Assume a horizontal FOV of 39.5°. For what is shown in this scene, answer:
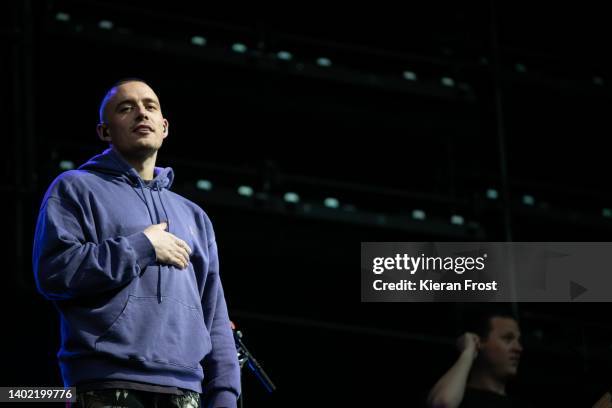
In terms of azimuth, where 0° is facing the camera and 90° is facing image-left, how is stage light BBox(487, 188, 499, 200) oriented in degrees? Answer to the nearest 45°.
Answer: approximately 0°

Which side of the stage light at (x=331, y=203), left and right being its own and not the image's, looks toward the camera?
front

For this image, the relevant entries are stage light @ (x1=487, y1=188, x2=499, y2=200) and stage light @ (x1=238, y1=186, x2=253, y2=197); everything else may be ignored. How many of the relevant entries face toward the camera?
2

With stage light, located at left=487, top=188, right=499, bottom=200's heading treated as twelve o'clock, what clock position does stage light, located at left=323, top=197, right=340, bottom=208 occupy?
stage light, located at left=323, top=197, right=340, bottom=208 is roughly at 2 o'clock from stage light, located at left=487, top=188, right=499, bottom=200.

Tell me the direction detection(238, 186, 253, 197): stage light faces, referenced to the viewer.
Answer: facing the viewer

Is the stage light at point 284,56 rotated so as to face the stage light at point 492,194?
no

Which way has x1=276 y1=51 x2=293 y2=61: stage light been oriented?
toward the camera

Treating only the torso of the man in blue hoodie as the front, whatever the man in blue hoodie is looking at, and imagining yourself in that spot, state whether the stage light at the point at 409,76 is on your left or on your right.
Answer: on your left

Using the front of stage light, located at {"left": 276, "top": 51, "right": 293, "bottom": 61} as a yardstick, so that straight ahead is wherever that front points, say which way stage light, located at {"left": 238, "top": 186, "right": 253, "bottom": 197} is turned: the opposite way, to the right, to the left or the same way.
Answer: the same way

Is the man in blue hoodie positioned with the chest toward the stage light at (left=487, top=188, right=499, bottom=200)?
no

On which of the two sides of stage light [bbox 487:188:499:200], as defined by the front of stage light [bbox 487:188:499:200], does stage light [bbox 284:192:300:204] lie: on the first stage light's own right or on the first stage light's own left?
on the first stage light's own right

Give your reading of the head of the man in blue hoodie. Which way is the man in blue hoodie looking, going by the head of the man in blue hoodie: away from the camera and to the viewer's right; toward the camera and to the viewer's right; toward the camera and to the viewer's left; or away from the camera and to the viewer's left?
toward the camera and to the viewer's right

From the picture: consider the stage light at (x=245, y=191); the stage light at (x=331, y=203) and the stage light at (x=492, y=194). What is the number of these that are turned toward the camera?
3

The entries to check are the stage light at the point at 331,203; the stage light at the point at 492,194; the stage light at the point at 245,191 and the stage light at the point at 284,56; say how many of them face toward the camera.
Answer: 4

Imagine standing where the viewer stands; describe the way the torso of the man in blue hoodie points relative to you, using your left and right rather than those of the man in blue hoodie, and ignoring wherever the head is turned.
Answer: facing the viewer and to the right of the viewer

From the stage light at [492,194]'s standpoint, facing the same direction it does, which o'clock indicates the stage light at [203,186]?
the stage light at [203,186] is roughly at 2 o'clock from the stage light at [492,194].
